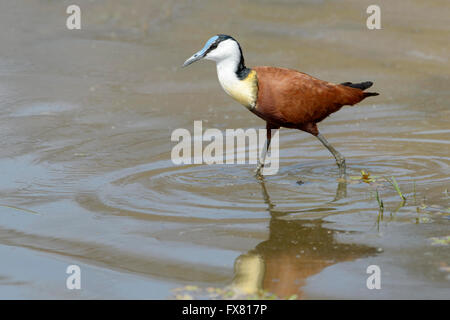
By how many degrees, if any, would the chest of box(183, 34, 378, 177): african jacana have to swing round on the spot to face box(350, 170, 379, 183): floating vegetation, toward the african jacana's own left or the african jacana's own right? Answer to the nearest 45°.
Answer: approximately 180°

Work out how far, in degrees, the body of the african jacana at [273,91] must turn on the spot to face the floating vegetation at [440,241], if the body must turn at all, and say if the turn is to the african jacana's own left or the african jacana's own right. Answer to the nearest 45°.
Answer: approximately 135° to the african jacana's own left

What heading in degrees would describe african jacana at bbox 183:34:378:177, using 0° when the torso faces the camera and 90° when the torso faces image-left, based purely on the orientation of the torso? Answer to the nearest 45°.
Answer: approximately 90°
